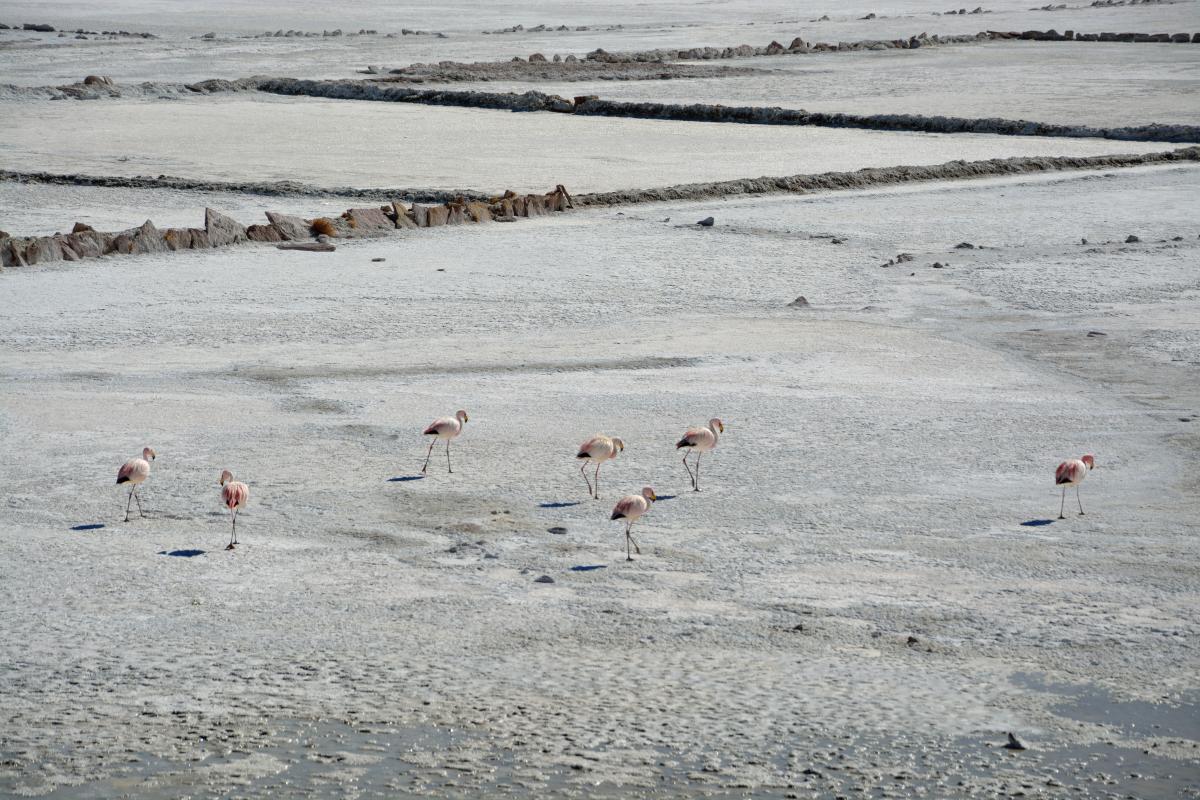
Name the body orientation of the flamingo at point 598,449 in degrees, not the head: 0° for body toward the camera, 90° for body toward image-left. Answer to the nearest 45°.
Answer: approximately 270°

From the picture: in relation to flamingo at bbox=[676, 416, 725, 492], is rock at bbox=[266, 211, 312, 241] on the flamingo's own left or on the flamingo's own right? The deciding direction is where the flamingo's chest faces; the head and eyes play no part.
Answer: on the flamingo's own left

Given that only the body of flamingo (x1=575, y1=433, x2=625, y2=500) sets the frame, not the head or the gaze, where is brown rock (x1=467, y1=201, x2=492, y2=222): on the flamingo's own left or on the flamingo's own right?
on the flamingo's own left

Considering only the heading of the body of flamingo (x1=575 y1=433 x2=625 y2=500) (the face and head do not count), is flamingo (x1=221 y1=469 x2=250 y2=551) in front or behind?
behind

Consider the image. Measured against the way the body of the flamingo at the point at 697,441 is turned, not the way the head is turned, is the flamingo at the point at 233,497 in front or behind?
behind

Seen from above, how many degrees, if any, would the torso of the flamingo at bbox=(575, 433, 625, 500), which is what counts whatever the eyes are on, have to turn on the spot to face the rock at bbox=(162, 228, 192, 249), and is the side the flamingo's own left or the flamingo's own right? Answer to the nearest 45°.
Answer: approximately 135° to the flamingo's own left

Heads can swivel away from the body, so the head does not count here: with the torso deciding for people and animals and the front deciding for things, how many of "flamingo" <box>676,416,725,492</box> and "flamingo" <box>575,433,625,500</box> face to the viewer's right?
2

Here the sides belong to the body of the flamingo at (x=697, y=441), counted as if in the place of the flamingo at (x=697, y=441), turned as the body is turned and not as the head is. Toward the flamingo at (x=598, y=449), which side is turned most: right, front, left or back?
back

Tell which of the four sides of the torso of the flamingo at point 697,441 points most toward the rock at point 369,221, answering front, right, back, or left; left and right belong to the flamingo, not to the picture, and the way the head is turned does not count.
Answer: left

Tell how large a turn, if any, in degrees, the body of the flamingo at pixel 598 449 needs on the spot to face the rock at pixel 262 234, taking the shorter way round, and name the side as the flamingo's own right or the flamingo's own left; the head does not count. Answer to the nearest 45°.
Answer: approximately 90° to the flamingo's own left

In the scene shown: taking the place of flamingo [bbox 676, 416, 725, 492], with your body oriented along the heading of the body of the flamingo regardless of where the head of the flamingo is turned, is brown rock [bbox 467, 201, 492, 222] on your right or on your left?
on your left

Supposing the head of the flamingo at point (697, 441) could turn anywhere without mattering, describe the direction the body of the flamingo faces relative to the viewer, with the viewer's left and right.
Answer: facing to the right of the viewer
